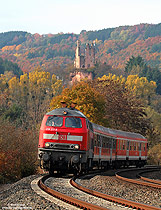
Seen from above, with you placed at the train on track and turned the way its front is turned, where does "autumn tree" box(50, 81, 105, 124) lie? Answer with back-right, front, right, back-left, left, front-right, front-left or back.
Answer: back-right

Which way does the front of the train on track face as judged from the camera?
facing the viewer and to the left of the viewer

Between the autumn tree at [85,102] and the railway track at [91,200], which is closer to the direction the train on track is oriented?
the railway track
